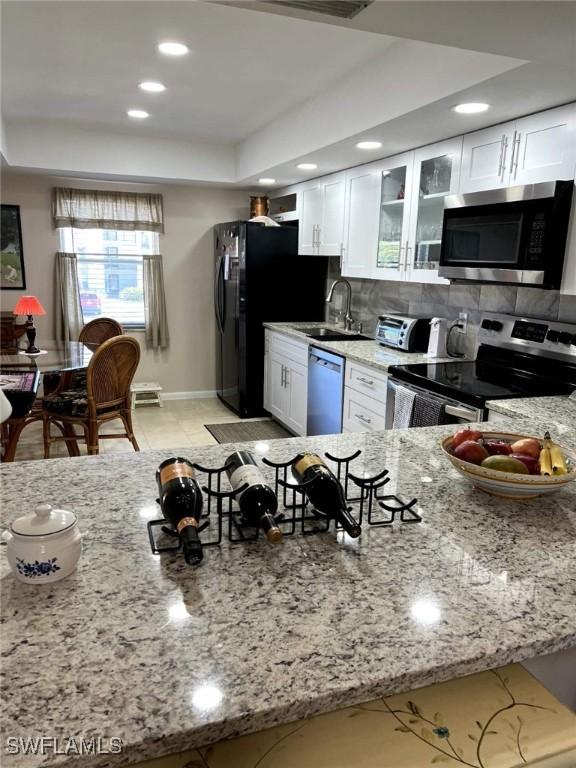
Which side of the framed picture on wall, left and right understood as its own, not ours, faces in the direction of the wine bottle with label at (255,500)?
front

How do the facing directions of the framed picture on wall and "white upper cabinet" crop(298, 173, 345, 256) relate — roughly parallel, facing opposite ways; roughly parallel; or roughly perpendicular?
roughly perpendicular

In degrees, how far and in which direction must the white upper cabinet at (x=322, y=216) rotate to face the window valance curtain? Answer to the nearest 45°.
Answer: approximately 45° to its right

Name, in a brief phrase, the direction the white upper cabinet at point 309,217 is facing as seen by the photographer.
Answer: facing the viewer and to the left of the viewer

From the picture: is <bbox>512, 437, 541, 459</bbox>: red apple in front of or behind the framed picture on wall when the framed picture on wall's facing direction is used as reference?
in front

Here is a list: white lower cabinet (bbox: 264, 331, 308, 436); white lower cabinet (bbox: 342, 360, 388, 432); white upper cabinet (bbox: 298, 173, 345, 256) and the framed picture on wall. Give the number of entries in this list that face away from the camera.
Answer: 0

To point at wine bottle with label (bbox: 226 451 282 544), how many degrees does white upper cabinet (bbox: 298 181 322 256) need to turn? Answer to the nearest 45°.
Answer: approximately 45° to its left

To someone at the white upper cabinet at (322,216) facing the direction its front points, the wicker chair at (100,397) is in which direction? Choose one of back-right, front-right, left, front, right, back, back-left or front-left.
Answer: front

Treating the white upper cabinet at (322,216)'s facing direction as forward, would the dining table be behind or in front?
in front

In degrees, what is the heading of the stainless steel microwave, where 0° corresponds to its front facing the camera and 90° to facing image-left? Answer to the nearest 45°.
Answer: approximately 45°

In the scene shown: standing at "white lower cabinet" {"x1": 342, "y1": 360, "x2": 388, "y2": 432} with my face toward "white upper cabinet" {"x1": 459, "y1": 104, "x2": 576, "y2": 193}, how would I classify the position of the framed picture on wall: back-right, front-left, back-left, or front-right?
back-right

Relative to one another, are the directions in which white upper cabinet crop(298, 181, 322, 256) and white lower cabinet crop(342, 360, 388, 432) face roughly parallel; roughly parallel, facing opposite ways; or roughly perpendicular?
roughly parallel

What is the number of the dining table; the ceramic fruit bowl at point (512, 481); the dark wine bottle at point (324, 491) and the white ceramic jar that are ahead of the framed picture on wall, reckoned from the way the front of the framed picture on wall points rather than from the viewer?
4

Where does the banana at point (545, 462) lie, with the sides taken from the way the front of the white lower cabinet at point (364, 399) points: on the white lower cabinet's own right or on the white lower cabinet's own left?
on the white lower cabinet's own left

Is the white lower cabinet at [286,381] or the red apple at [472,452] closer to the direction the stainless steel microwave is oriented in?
the red apple

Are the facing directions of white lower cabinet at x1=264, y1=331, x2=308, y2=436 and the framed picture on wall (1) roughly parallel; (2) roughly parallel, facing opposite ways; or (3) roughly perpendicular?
roughly perpendicular
